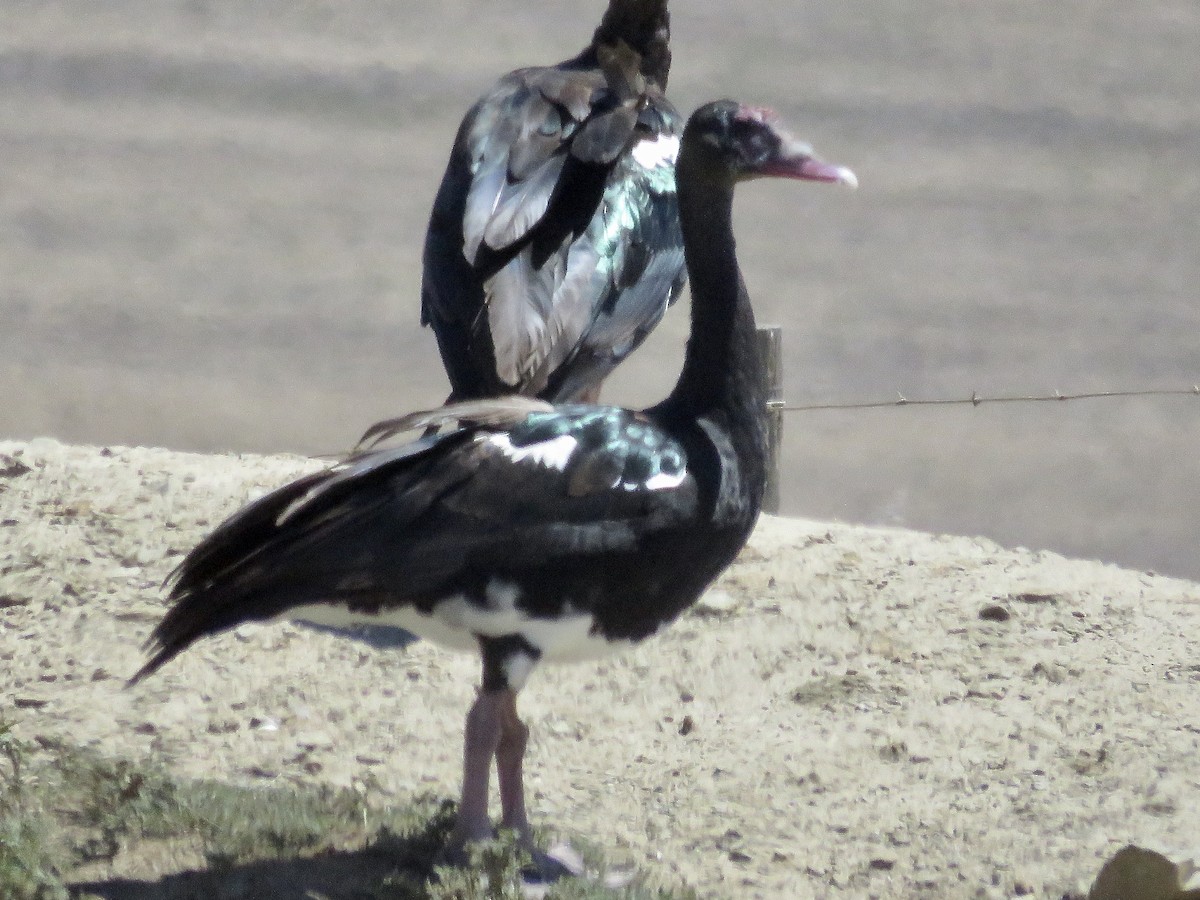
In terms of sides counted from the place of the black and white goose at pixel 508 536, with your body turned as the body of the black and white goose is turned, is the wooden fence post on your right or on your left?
on your left

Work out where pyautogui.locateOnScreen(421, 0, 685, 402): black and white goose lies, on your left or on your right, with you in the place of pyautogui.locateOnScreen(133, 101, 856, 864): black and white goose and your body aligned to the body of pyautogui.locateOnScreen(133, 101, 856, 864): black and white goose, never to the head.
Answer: on your left

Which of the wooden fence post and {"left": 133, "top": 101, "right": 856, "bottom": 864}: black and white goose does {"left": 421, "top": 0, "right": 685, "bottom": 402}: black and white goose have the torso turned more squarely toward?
the wooden fence post

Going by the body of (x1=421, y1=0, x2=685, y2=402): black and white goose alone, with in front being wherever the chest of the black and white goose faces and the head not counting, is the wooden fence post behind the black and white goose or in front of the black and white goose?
in front

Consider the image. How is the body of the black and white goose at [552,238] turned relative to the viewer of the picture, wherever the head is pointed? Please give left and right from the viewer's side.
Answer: facing away from the viewer and to the right of the viewer

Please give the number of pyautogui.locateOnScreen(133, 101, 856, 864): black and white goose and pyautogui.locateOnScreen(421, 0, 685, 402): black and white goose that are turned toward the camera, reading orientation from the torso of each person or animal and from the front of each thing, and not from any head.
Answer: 0

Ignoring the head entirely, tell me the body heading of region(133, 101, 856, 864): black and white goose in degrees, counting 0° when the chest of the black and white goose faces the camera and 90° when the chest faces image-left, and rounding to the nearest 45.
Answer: approximately 270°

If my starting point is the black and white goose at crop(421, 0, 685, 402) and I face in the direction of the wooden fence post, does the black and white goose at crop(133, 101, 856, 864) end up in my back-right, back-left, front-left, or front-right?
back-right
